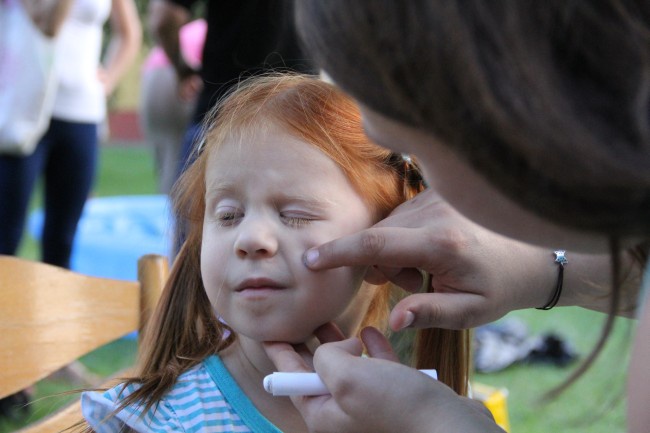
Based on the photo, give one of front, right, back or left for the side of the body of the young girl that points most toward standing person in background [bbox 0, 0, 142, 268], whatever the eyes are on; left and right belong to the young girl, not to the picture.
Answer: back

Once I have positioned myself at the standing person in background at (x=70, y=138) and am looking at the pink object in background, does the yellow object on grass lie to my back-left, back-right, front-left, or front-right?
back-right

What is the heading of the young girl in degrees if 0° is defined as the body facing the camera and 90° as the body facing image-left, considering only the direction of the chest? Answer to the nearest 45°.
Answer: approximately 0°

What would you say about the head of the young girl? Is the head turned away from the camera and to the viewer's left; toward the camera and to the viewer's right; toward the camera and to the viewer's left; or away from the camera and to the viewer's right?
toward the camera and to the viewer's left

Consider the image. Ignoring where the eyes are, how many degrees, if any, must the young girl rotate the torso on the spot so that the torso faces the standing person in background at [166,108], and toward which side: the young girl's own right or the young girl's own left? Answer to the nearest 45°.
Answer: approximately 180°

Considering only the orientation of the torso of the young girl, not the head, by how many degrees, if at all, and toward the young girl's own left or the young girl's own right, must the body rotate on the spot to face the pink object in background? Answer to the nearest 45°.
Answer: approximately 180°

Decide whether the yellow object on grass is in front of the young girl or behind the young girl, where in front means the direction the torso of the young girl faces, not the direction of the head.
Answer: behind

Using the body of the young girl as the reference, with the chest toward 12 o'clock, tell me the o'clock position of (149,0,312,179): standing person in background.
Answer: The standing person in background is roughly at 6 o'clock from the young girl.

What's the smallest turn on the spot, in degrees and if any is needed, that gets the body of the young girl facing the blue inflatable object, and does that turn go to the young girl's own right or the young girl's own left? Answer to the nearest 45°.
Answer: approximately 180°
